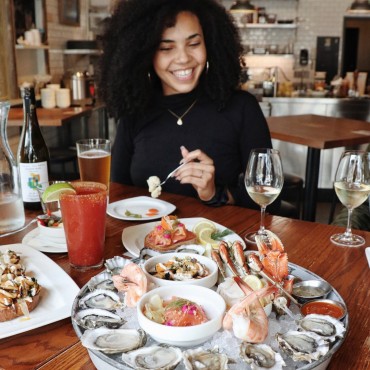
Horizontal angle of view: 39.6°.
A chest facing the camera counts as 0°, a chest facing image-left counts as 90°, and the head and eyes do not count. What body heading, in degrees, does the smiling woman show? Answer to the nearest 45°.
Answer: approximately 0°

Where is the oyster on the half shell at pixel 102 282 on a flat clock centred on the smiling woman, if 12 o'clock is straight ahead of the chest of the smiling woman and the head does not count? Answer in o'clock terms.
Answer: The oyster on the half shell is roughly at 12 o'clock from the smiling woman.

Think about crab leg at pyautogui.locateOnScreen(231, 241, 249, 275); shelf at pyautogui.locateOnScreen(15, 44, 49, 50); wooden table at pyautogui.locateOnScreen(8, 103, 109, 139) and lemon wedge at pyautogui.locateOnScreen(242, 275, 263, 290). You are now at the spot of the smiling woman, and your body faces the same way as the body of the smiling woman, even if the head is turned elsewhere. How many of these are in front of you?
2

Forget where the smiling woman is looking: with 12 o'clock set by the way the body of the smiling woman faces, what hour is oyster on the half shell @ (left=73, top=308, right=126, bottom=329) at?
The oyster on the half shell is roughly at 12 o'clock from the smiling woman.

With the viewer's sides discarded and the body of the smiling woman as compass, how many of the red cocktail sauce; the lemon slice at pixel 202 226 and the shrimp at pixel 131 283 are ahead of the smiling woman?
3

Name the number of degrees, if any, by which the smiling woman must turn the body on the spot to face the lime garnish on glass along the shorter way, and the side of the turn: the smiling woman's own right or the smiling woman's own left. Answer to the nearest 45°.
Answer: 0° — they already face it

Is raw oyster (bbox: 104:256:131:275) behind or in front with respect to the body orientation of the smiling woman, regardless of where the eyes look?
in front

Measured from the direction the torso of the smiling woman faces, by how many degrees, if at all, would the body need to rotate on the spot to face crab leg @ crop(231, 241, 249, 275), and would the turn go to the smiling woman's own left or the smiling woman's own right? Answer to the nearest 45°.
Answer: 0° — they already face it

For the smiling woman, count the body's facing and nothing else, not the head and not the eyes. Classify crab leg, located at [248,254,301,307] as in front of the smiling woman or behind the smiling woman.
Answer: in front

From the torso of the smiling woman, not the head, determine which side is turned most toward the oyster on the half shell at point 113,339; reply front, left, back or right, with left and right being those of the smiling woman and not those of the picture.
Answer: front

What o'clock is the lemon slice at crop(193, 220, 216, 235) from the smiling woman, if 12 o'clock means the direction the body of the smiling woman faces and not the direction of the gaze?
The lemon slice is roughly at 12 o'clock from the smiling woman.

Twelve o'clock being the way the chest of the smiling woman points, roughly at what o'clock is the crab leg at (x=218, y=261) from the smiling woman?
The crab leg is roughly at 12 o'clock from the smiling woman.
